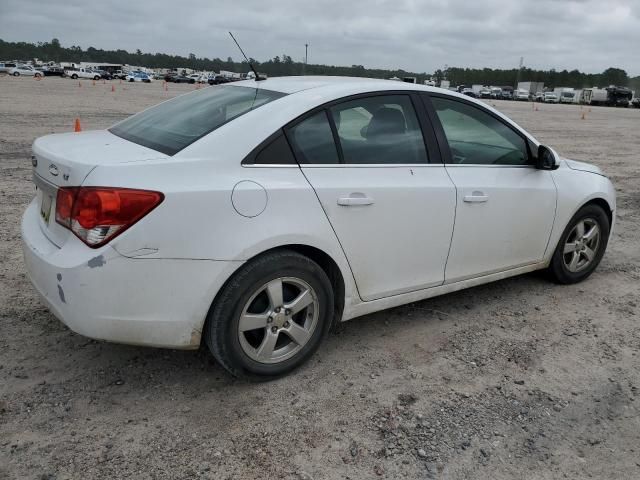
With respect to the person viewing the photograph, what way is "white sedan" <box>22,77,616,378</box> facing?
facing away from the viewer and to the right of the viewer
